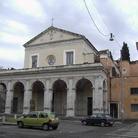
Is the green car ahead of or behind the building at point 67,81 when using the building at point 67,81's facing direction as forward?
ahead

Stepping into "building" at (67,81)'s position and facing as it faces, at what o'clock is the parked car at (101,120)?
The parked car is roughly at 10 o'clock from the building.

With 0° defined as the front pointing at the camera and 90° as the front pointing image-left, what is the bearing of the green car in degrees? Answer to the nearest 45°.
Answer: approximately 135°

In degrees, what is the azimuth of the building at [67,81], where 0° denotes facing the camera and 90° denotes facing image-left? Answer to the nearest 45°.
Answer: approximately 45°

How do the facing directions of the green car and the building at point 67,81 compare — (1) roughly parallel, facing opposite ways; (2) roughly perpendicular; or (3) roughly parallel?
roughly perpendicular
